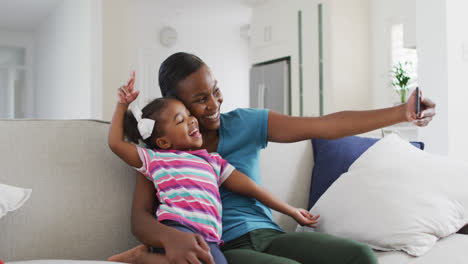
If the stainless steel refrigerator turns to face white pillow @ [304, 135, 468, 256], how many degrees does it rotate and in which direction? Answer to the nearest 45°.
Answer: approximately 45° to its left

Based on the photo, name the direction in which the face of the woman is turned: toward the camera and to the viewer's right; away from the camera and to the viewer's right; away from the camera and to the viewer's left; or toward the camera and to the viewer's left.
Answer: toward the camera and to the viewer's right

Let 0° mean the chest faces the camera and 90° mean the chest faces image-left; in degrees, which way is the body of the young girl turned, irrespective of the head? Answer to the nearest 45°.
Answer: approximately 315°

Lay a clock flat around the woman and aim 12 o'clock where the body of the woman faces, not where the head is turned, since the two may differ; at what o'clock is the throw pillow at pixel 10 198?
The throw pillow is roughly at 4 o'clock from the woman.

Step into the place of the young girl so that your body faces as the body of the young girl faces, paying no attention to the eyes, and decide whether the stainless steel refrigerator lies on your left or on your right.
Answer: on your left

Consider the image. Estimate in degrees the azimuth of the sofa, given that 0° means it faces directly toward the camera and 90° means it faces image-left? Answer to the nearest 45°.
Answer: approximately 0°

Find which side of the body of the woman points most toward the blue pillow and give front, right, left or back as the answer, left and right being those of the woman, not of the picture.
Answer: left

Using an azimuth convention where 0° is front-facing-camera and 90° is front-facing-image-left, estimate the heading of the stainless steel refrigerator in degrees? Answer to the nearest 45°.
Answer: approximately 45°

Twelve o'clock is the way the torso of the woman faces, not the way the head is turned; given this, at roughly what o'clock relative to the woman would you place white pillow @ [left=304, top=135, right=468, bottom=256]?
The white pillow is roughly at 10 o'clock from the woman.

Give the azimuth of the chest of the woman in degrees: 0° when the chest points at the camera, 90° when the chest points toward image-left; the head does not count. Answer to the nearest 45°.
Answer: approximately 315°

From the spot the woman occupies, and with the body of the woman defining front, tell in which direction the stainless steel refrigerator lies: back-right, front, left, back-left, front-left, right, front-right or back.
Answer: back-left

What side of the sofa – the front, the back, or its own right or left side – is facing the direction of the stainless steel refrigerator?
back
